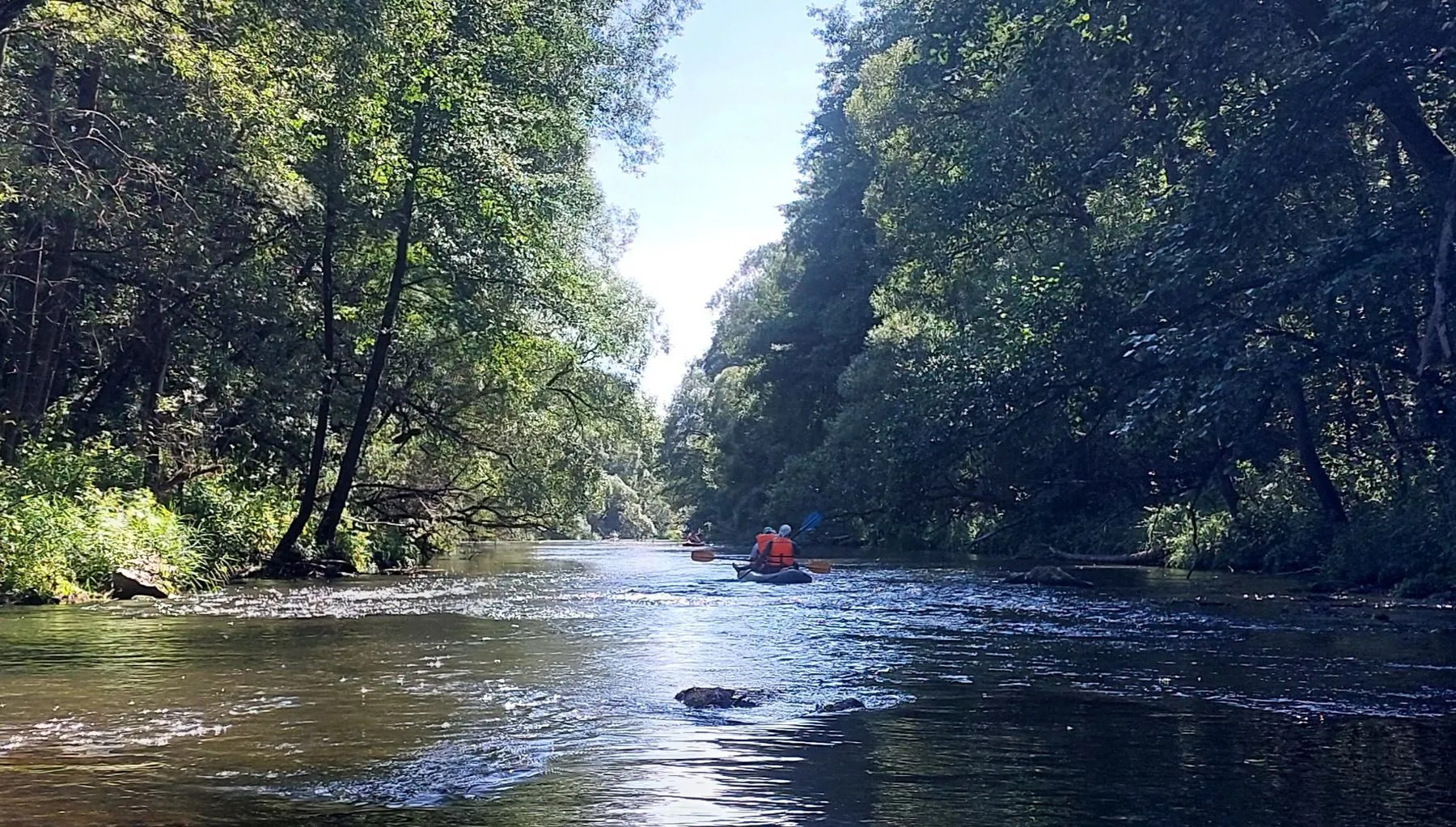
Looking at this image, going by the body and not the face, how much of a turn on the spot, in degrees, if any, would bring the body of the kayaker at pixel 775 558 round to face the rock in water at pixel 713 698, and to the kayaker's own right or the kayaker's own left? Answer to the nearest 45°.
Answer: approximately 135° to the kayaker's own left

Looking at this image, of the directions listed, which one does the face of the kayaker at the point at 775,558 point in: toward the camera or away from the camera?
away from the camera

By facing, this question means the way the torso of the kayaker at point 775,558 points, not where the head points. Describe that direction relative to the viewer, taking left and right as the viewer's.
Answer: facing away from the viewer and to the left of the viewer

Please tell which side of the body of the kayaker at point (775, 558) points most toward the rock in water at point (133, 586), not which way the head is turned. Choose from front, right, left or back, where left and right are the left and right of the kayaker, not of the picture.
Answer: left

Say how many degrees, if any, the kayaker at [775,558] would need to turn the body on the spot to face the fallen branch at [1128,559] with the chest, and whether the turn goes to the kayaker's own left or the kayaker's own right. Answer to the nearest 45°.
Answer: approximately 90° to the kayaker's own right

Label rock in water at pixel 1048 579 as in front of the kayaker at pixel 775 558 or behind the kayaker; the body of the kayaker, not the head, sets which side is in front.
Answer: behind
